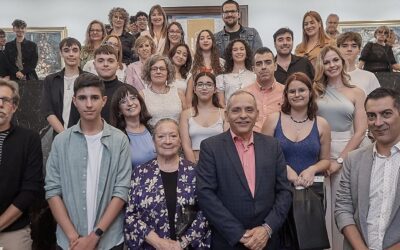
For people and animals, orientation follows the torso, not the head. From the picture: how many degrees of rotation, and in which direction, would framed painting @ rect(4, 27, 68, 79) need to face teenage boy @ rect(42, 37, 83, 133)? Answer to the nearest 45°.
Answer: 0° — it already faces them

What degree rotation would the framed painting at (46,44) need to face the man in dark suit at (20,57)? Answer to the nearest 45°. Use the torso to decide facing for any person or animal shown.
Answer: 0° — it already faces them

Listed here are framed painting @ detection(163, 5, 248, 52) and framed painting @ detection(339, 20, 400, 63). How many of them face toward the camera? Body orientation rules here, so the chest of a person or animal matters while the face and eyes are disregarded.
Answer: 2

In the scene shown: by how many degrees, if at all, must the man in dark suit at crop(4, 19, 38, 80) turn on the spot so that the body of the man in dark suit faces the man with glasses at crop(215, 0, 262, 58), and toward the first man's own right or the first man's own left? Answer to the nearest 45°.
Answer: approximately 45° to the first man's own left

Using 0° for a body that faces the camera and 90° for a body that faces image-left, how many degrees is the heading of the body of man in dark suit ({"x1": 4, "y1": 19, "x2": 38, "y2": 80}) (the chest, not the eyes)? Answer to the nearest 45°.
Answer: approximately 0°

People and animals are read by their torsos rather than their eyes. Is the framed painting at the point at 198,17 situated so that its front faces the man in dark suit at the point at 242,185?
yes

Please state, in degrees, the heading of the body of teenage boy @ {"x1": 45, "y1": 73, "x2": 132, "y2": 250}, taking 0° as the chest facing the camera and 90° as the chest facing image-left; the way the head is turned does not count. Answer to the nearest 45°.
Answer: approximately 0°

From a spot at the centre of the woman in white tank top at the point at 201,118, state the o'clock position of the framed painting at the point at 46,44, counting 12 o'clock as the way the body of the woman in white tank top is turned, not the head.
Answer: The framed painting is roughly at 5 o'clock from the woman in white tank top.
